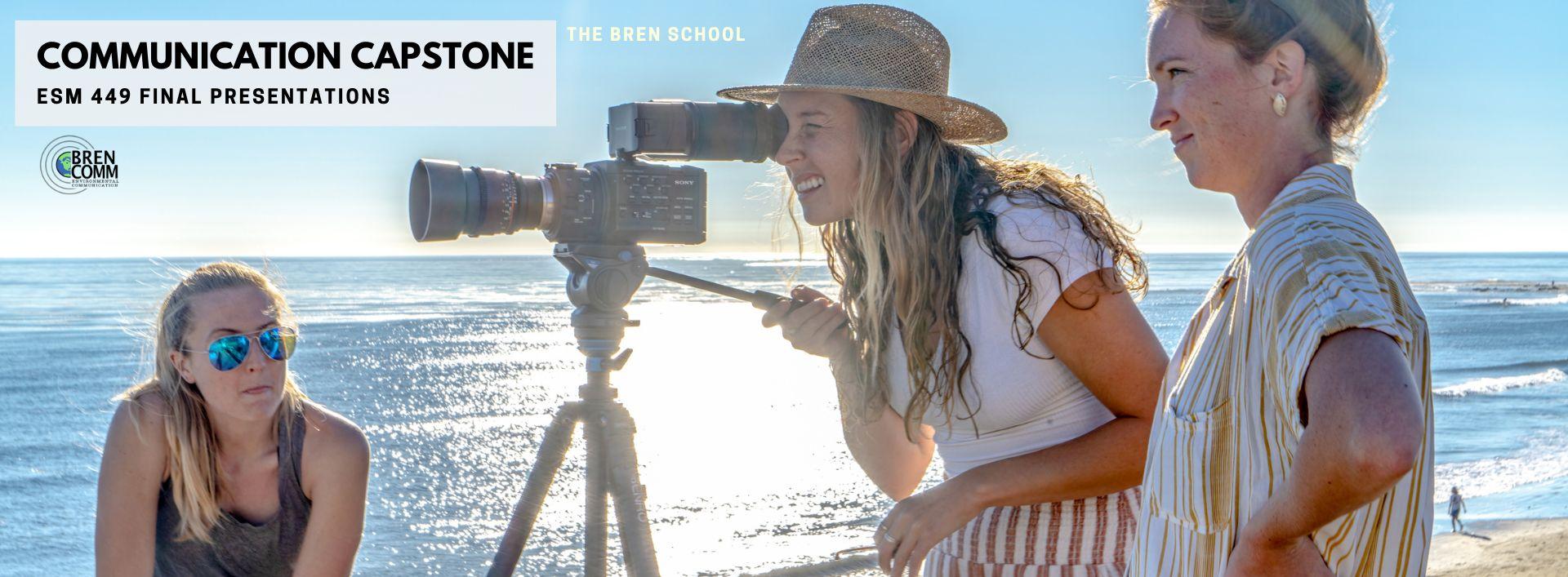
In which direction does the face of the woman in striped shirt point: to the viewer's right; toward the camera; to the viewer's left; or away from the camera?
to the viewer's left

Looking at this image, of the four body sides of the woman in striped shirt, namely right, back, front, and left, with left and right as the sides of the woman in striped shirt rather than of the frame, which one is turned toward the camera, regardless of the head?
left

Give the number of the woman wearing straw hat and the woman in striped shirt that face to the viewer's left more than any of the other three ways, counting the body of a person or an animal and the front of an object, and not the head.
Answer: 2

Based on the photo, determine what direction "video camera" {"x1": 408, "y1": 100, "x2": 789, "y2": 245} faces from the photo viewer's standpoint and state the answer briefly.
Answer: facing to the left of the viewer

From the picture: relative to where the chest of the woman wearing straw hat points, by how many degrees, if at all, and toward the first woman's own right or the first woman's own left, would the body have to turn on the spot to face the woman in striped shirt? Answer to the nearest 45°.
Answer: approximately 135° to the first woman's own left

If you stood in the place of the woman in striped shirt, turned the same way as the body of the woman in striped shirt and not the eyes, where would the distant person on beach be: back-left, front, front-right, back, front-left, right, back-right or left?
right

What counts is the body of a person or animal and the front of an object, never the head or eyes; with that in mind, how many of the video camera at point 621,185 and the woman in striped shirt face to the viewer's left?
2

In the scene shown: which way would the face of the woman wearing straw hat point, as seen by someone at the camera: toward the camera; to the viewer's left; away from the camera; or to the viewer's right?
to the viewer's left

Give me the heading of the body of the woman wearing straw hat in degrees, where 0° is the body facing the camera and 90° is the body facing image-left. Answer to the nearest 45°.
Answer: approximately 90°

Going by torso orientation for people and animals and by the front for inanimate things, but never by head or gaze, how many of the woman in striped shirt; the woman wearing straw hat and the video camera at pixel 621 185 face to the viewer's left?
3

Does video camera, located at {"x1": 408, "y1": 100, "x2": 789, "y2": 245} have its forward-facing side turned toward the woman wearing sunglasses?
yes

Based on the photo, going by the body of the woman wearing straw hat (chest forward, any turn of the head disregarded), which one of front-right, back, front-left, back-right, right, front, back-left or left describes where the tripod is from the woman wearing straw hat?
front-right

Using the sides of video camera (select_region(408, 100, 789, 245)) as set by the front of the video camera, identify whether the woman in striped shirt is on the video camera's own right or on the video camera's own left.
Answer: on the video camera's own left

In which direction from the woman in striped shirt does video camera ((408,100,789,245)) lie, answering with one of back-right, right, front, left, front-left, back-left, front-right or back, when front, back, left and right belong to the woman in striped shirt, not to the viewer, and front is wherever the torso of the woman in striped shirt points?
front-right

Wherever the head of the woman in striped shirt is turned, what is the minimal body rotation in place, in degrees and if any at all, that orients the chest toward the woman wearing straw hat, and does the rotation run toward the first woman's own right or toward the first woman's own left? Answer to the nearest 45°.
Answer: approximately 45° to the first woman's own right
